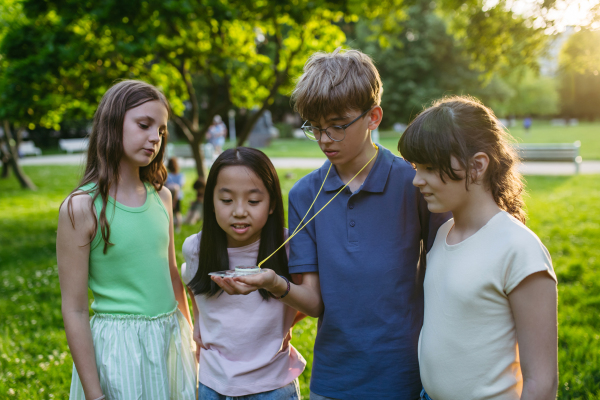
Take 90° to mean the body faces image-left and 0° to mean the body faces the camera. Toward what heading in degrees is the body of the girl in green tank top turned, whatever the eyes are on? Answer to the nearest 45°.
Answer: approximately 315°

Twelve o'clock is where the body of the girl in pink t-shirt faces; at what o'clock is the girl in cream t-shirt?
The girl in cream t-shirt is roughly at 10 o'clock from the girl in pink t-shirt.

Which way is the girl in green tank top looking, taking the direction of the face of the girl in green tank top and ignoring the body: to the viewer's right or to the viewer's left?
to the viewer's right

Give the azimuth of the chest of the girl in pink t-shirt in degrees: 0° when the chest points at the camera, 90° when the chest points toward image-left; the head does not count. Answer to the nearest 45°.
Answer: approximately 0°

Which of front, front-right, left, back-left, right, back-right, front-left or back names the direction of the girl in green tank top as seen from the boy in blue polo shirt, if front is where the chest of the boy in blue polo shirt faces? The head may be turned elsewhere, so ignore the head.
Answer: front-right

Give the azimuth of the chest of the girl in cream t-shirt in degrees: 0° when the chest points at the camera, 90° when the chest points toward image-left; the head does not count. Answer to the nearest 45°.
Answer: approximately 45°

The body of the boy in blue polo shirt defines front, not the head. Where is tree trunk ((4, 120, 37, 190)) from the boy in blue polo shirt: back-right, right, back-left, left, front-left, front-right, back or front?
right
